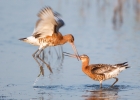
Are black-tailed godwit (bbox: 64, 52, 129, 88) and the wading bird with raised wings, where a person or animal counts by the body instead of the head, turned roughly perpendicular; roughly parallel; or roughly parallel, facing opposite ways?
roughly parallel, facing opposite ways

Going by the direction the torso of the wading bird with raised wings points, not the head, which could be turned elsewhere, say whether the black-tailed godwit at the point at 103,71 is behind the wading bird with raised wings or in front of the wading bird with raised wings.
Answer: in front

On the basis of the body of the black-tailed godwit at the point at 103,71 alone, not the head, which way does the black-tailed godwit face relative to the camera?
to the viewer's left

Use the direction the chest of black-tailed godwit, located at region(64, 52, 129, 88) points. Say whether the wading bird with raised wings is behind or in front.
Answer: in front

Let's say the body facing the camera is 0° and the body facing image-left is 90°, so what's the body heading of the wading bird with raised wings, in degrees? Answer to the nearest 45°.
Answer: approximately 270°

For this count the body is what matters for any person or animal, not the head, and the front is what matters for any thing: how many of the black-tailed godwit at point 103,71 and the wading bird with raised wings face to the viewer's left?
1
